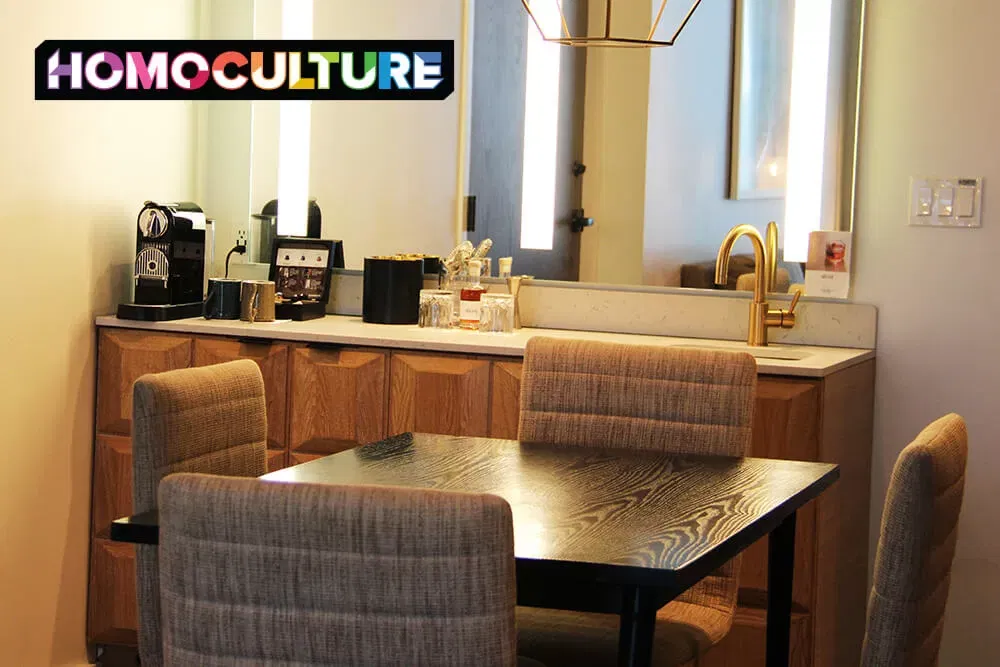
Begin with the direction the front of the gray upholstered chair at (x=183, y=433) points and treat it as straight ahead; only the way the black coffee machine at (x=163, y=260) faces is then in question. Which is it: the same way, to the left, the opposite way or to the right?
to the right

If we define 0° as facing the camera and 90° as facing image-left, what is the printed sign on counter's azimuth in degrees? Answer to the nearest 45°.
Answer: approximately 0°

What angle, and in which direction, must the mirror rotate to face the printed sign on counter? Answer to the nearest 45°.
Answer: approximately 90° to its left

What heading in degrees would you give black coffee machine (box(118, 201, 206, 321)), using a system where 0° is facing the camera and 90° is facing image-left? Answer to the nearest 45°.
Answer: approximately 45°
